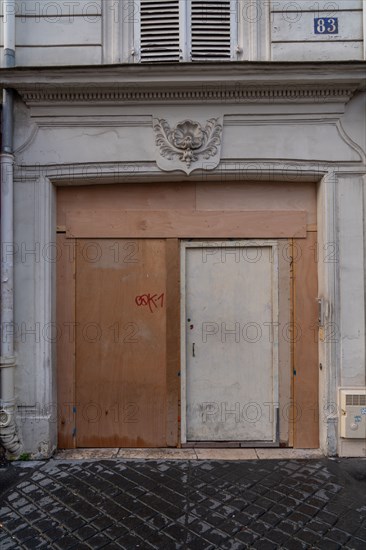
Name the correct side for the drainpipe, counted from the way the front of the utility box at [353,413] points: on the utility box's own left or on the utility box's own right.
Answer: on the utility box's own right

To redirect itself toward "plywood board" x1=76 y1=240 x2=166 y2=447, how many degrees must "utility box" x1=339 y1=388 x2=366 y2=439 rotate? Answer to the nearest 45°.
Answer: approximately 90° to its right

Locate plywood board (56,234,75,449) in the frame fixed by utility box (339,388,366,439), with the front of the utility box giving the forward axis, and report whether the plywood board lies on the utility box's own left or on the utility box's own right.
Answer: on the utility box's own right

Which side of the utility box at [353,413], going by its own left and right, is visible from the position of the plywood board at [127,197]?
right

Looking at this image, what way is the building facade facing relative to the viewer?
toward the camera

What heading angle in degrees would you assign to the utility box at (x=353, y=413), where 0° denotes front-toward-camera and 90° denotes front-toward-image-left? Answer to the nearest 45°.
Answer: approximately 0°
